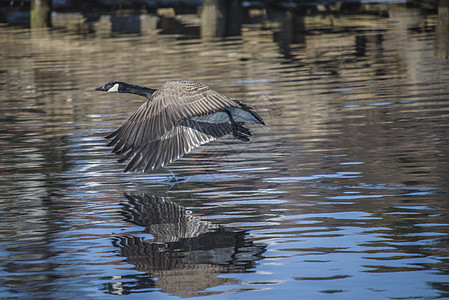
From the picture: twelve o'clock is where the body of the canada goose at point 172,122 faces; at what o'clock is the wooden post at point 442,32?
The wooden post is roughly at 4 o'clock from the canada goose.

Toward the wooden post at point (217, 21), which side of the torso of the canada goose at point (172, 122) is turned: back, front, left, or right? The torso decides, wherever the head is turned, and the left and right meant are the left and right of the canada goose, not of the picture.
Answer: right

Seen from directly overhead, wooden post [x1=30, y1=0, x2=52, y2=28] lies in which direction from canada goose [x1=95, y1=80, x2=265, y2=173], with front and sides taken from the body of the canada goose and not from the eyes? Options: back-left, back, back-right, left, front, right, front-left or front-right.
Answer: right

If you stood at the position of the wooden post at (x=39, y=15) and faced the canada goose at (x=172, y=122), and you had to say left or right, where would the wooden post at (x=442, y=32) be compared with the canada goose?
left

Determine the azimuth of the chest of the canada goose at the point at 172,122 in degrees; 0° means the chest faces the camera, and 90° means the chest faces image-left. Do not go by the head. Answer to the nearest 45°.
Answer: approximately 90°
